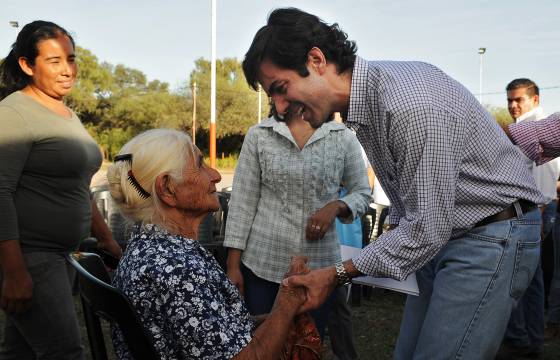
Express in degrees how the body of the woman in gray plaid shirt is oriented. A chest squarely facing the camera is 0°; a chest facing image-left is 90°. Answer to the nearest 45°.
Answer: approximately 0°

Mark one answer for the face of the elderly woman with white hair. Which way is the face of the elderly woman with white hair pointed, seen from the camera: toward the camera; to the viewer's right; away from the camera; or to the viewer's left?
to the viewer's right

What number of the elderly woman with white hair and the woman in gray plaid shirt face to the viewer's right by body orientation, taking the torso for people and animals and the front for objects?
1

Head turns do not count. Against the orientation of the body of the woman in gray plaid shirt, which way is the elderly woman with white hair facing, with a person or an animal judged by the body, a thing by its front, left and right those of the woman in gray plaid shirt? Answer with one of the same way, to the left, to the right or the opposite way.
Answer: to the left

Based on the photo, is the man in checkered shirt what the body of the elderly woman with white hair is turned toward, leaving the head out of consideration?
yes

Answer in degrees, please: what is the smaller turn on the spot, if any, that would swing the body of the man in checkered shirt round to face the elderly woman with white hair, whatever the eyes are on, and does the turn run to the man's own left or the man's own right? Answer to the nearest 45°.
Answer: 0° — they already face them

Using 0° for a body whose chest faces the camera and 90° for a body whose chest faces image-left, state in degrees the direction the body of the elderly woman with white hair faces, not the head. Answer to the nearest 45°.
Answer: approximately 270°

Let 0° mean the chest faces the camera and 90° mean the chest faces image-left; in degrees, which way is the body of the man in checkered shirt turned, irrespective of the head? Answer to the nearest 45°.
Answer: approximately 90°

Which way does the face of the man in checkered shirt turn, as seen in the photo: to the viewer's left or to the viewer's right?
to the viewer's left

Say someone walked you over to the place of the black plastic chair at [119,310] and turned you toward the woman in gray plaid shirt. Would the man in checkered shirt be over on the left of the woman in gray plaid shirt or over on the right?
right

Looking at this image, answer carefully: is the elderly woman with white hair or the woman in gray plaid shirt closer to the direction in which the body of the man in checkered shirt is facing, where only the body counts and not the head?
the elderly woman with white hair

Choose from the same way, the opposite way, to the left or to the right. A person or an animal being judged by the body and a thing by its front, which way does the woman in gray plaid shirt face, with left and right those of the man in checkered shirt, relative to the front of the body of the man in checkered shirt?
to the left
